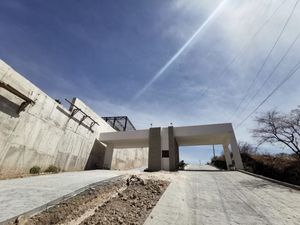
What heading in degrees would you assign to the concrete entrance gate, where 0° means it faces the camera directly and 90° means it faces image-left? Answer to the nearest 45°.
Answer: approximately 0°

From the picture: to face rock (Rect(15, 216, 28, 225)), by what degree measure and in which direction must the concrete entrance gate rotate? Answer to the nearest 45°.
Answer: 0° — it already faces it

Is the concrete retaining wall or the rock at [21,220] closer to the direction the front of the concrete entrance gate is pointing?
the rock

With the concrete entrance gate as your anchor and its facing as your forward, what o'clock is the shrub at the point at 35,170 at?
The shrub is roughly at 2 o'clock from the concrete entrance gate.
